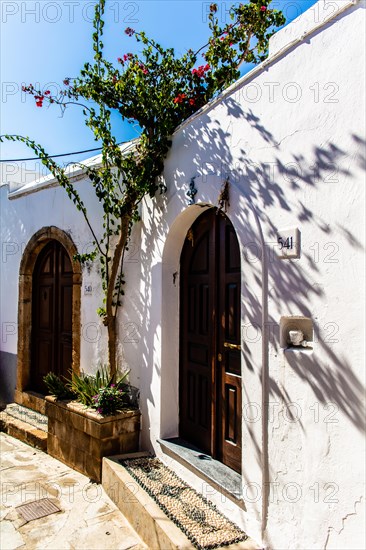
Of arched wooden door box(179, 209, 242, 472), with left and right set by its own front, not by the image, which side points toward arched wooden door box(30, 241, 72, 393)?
right

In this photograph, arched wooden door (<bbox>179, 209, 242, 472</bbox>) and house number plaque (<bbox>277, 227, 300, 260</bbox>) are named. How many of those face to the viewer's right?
0

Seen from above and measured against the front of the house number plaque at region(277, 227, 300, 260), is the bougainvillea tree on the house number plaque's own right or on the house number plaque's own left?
on the house number plaque's own right

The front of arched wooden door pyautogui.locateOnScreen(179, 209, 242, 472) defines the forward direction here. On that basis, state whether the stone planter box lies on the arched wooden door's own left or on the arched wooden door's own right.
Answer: on the arched wooden door's own right

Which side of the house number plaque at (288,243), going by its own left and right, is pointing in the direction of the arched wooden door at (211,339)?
right

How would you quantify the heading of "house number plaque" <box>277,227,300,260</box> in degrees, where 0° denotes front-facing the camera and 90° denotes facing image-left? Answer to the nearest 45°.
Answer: approximately 45°

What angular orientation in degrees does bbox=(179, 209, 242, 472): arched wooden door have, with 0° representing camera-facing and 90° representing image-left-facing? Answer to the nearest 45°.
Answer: approximately 45°
